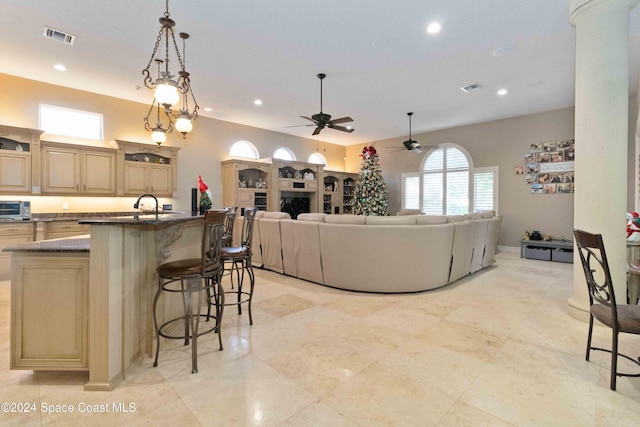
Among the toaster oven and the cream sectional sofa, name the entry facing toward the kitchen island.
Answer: the toaster oven

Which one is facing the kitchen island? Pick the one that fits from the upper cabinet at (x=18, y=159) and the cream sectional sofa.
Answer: the upper cabinet

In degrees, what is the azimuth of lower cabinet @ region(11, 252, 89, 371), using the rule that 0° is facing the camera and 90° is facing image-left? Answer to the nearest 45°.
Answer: approximately 0°

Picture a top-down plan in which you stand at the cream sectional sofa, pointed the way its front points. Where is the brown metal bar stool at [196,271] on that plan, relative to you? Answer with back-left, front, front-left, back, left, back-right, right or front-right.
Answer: back-left

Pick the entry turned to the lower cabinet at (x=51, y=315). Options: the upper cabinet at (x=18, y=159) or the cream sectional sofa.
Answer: the upper cabinet

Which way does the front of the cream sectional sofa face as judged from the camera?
facing away from the viewer

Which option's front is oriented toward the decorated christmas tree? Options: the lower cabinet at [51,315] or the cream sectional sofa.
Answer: the cream sectional sofa

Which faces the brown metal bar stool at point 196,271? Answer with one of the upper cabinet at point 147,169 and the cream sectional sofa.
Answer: the upper cabinet
